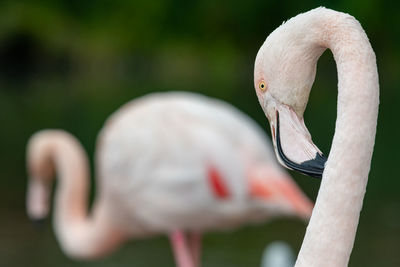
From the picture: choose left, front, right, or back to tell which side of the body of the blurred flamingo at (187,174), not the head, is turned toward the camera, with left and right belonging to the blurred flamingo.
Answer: left

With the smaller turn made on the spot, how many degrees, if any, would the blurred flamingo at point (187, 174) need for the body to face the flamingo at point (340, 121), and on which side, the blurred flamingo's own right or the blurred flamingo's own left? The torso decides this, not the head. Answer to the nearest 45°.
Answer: approximately 90° to the blurred flamingo's own left

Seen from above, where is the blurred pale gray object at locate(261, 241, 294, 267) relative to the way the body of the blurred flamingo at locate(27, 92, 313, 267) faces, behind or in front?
behind
